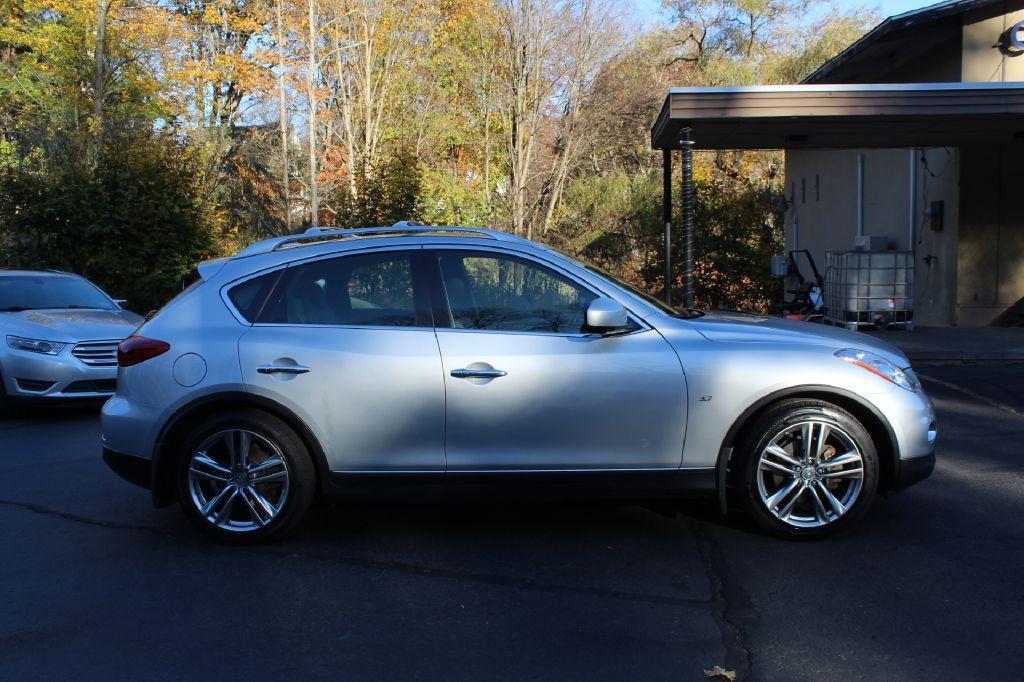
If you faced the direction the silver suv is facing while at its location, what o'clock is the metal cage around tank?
The metal cage around tank is roughly at 10 o'clock from the silver suv.

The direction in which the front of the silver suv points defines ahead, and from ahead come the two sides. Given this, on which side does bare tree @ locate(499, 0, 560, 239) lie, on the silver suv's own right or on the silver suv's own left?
on the silver suv's own left

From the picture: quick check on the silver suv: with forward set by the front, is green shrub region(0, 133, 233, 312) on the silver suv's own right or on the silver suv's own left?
on the silver suv's own left

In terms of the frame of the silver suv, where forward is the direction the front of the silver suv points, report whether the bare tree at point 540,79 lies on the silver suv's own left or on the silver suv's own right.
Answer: on the silver suv's own left

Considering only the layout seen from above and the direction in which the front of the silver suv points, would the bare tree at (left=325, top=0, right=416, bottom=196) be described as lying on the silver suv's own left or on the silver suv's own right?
on the silver suv's own left

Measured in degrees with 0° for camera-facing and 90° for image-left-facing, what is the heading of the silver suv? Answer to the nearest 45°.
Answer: approximately 270°

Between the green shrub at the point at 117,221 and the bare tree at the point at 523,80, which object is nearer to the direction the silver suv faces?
the bare tree

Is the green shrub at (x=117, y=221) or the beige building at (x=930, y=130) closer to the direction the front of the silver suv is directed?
the beige building
